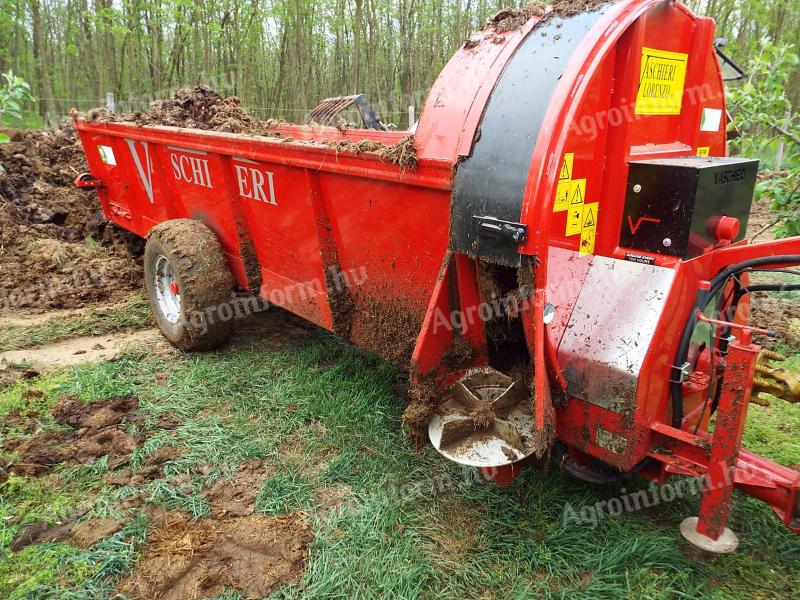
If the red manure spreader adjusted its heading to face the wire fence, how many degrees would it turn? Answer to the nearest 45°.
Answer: approximately 180°

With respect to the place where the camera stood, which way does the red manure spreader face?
facing the viewer and to the right of the viewer

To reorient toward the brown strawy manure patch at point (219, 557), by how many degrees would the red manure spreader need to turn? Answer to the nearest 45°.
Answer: approximately 135° to its right

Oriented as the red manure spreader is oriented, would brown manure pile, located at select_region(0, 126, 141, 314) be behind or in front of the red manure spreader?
behind

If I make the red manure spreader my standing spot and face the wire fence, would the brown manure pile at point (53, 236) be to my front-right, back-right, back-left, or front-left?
front-left
